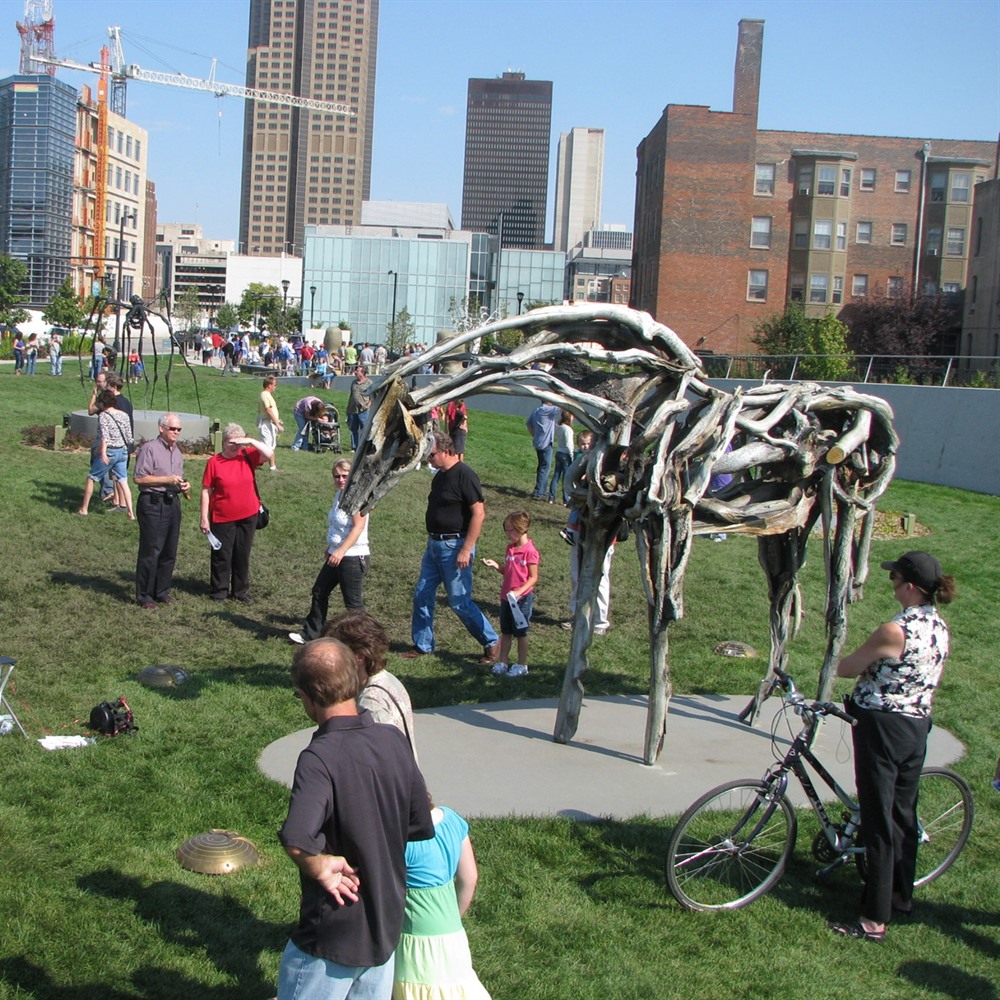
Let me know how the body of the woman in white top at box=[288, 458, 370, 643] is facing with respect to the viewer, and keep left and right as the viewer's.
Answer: facing the viewer and to the left of the viewer

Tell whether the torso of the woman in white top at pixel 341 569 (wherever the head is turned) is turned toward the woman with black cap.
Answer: no

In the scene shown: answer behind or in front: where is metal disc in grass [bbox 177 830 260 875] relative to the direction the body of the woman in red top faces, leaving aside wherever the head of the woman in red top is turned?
in front

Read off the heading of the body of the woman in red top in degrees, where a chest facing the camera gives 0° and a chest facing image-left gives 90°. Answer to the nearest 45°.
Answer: approximately 0°

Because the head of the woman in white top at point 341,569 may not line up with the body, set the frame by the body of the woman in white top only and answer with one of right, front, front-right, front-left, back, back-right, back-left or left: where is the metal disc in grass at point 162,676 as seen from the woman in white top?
front

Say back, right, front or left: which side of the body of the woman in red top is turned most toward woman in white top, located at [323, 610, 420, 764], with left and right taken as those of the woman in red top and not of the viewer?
front

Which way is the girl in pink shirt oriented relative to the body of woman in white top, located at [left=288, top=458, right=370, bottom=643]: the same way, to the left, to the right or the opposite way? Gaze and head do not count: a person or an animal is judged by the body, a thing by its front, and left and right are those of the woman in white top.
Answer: the same way

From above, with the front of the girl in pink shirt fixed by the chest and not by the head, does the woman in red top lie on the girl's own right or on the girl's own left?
on the girl's own right

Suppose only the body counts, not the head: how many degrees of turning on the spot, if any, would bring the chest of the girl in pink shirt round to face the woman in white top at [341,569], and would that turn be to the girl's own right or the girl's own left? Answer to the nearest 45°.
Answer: approximately 45° to the girl's own right

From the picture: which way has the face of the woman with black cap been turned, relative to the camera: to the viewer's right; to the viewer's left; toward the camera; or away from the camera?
to the viewer's left

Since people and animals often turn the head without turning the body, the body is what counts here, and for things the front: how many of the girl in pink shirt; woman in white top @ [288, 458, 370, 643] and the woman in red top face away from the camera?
0

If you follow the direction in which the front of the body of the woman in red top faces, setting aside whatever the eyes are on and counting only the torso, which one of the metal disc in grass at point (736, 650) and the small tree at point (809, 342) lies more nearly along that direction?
the metal disc in grass
